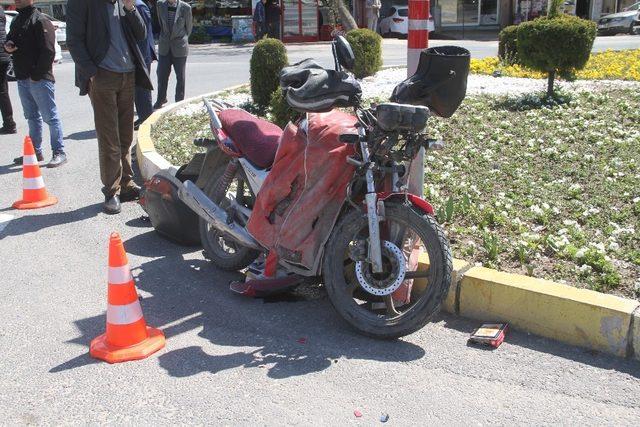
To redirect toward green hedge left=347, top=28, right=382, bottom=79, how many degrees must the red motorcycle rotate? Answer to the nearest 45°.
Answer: approximately 135° to its left

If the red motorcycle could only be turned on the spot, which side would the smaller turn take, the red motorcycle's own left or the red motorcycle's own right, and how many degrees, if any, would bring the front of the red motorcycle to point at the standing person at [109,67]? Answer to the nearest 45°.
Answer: approximately 180°

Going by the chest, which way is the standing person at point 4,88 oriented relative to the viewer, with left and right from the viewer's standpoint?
facing to the right of the viewer

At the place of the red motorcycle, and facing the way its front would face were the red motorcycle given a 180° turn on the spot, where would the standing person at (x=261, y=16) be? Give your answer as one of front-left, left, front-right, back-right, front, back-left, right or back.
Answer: front-right

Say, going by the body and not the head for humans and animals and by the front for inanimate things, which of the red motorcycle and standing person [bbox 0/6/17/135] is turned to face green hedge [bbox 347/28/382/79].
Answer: the standing person
